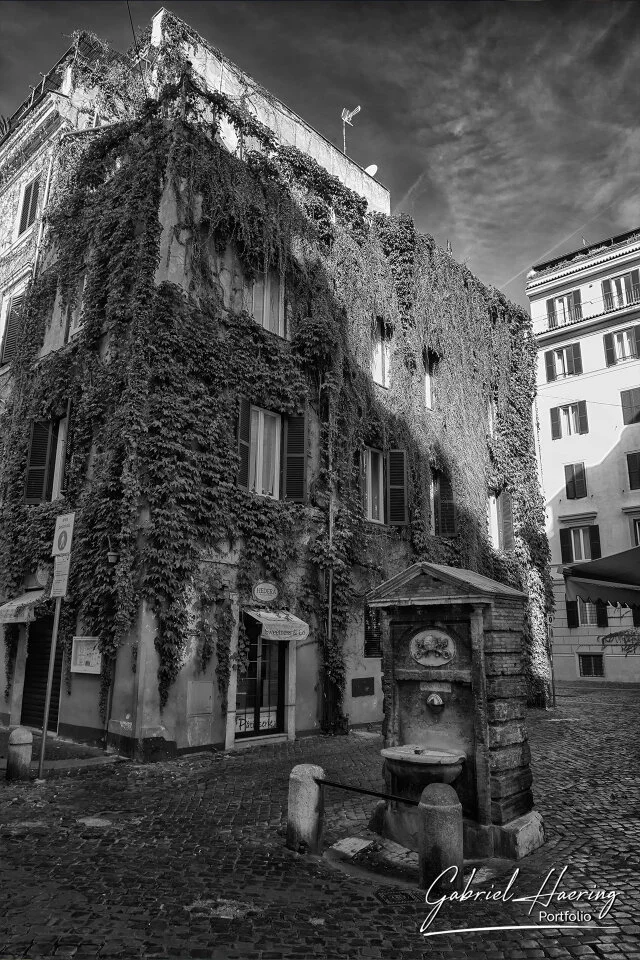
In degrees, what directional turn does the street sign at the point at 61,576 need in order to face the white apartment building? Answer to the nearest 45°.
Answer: approximately 135° to its left

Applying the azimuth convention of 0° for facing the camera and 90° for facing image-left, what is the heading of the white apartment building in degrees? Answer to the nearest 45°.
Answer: approximately 45°

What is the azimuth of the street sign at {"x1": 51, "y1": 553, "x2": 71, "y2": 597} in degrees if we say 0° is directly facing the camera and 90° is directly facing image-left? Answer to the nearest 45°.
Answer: approximately 0°

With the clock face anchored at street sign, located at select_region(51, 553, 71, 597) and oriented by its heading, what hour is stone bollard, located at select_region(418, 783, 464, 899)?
The stone bollard is roughly at 11 o'clock from the street sign.
